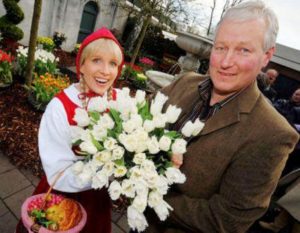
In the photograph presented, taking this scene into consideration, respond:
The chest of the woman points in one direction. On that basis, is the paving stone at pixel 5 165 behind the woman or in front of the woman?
behind

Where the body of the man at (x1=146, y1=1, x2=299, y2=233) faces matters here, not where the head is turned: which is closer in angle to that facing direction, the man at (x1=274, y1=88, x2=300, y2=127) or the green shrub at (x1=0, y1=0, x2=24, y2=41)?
the green shrub

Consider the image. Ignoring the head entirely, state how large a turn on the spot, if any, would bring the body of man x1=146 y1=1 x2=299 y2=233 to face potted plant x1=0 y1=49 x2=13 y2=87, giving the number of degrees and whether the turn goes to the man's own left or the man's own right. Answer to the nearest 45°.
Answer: approximately 90° to the man's own right

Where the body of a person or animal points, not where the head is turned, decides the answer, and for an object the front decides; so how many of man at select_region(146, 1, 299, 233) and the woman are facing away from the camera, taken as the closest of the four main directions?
0

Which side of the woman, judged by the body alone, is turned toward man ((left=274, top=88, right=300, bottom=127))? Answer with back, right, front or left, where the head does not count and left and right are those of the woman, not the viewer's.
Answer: left

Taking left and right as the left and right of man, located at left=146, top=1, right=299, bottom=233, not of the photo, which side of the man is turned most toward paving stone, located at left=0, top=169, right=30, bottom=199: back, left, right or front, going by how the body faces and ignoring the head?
right

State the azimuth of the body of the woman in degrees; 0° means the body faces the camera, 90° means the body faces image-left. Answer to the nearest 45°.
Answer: approximately 315°

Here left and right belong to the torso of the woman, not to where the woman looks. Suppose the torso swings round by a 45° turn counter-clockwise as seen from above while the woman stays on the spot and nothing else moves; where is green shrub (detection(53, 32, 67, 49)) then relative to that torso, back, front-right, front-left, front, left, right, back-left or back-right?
left

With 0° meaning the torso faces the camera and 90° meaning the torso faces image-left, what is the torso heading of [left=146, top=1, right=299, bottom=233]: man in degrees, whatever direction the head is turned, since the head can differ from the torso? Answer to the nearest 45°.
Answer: approximately 45°
